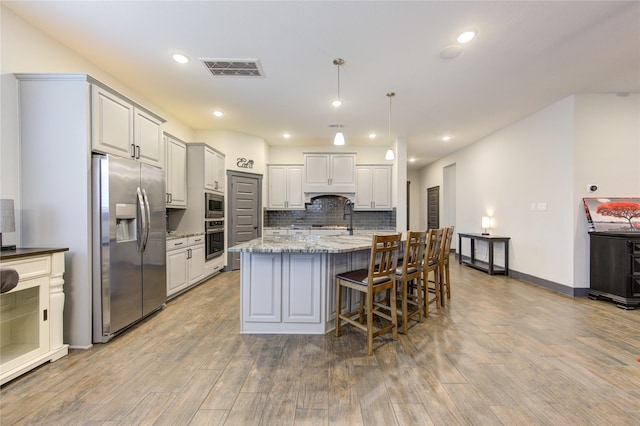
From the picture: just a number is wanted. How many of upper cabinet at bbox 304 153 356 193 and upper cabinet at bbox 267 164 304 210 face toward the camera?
2

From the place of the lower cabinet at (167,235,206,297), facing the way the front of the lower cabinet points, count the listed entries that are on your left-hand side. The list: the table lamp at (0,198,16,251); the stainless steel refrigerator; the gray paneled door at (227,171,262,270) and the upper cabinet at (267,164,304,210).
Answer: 2

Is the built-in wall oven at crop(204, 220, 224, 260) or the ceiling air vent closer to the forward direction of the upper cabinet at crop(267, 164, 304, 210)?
the ceiling air vent

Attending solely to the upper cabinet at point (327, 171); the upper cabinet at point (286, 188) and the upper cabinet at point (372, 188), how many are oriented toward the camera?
3

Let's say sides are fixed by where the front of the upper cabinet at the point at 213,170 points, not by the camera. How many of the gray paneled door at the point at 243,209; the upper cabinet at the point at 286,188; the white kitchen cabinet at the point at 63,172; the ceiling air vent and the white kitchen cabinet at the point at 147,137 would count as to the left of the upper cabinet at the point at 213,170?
2

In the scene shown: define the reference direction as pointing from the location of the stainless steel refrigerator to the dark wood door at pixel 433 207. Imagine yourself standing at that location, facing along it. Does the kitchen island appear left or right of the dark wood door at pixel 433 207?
right

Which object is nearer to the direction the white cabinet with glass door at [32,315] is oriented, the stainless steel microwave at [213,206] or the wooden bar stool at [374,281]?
the wooden bar stool

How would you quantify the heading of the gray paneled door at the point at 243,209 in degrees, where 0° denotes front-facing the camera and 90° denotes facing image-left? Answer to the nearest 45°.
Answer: approximately 315°

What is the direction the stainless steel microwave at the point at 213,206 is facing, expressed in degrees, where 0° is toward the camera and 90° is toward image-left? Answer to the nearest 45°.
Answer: approximately 315°

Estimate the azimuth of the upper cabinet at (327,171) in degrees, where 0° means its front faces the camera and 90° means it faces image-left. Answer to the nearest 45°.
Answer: approximately 0°

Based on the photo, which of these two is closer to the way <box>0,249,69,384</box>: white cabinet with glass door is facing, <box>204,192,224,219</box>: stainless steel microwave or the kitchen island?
the kitchen island

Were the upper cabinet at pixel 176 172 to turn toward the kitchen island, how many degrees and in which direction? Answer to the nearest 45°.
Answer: approximately 45° to its right

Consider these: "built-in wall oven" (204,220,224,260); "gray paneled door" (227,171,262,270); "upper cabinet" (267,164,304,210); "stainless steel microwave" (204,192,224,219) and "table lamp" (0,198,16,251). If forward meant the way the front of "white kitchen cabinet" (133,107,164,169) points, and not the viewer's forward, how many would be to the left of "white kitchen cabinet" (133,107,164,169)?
4

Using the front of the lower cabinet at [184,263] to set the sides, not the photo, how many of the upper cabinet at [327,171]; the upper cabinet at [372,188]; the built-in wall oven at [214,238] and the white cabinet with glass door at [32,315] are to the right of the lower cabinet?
1

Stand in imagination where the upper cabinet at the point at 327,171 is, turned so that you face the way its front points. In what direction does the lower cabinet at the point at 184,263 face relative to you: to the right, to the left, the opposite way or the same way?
to the left

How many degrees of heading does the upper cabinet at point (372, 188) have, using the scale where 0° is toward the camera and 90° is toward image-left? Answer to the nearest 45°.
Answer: approximately 0°

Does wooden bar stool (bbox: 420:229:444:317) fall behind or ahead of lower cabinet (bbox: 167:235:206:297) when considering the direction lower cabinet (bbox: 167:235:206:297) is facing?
ahead

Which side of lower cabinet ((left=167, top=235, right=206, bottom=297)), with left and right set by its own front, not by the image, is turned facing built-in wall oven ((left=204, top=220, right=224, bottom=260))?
left

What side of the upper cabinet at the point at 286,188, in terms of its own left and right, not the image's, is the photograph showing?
front
